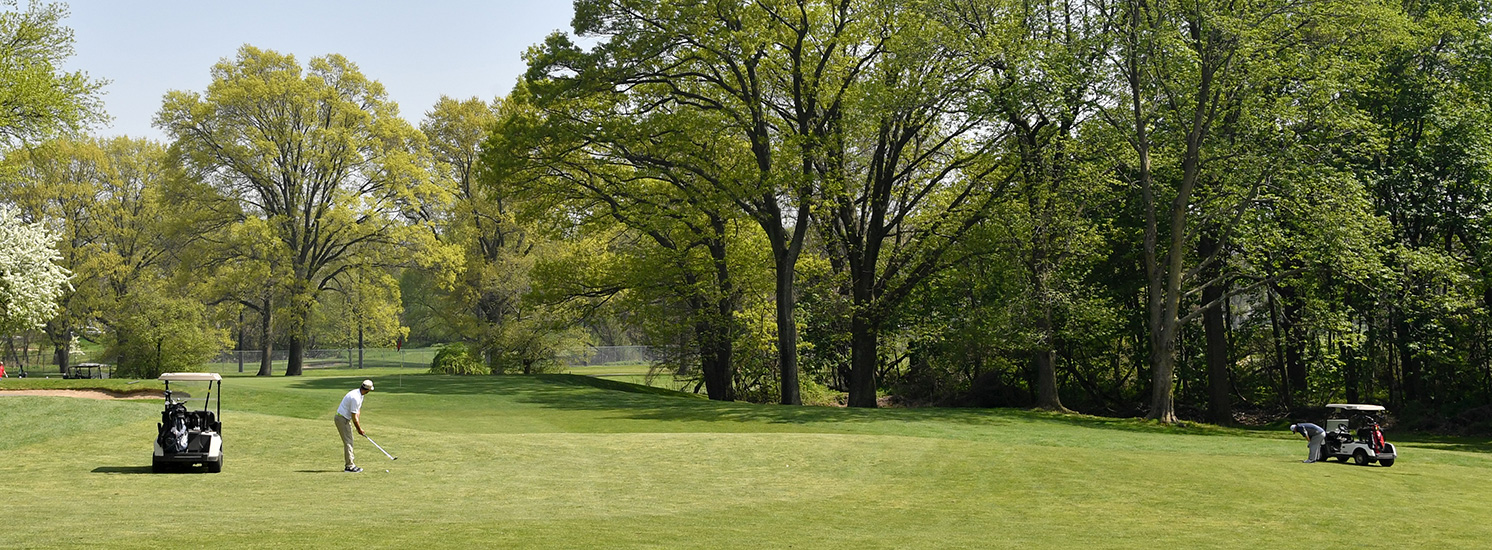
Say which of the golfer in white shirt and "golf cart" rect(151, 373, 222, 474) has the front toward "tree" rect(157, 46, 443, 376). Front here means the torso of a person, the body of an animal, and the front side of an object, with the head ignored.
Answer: the golf cart

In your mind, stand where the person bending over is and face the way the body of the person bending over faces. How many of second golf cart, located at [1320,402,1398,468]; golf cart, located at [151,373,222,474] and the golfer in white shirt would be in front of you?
2

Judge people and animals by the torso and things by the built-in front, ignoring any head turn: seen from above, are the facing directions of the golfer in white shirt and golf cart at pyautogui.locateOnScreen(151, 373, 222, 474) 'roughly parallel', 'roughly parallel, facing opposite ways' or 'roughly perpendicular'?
roughly perpendicular

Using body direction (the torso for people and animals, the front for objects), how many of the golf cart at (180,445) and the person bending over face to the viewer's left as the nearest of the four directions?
1

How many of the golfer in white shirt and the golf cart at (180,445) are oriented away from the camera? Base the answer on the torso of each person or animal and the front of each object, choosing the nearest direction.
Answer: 1

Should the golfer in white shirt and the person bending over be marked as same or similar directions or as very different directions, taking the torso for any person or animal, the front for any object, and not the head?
very different directions

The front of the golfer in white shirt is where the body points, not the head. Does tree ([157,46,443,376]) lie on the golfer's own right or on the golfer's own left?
on the golfer's own left

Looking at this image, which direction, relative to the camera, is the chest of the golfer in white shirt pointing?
to the viewer's right

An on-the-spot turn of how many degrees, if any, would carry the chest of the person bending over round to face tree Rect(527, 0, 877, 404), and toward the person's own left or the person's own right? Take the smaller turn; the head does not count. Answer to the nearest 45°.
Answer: approximately 45° to the person's own right

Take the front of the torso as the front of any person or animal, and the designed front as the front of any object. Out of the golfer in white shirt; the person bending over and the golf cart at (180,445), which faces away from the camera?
the golf cart

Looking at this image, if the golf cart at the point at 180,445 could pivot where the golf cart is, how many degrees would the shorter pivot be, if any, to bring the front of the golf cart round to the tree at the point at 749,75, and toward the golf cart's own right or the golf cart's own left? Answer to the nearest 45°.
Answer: approximately 45° to the golf cart's own right

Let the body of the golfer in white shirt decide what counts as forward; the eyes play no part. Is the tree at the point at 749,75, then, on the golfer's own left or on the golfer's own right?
on the golfer's own left

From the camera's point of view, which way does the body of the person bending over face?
to the viewer's left

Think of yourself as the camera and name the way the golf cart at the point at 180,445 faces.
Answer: facing away from the viewer
